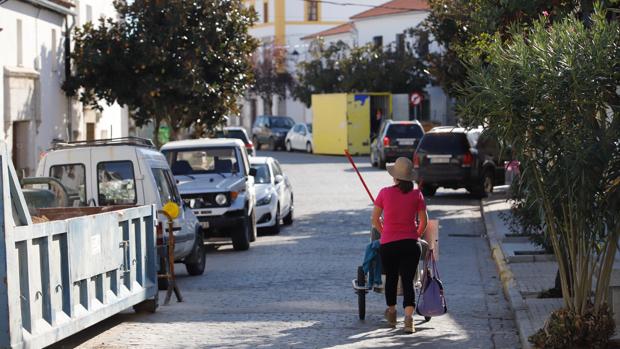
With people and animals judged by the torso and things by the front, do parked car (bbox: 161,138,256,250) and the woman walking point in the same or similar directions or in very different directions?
very different directions

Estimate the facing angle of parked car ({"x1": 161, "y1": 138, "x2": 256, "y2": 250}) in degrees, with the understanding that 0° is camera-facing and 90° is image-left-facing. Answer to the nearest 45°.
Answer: approximately 0°

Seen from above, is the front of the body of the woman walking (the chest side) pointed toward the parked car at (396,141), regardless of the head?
yes

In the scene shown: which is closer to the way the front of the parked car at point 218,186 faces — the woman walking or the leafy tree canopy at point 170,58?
the woman walking

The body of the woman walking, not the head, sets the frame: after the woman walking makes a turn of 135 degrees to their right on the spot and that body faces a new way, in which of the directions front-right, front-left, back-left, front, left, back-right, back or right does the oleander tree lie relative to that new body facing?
front

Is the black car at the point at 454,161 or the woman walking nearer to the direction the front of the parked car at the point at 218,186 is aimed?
the woman walking

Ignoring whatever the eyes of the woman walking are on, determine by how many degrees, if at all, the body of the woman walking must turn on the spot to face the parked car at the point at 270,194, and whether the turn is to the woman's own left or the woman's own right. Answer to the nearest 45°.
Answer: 0° — they already face it

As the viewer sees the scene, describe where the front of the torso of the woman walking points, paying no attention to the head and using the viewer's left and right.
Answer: facing away from the viewer

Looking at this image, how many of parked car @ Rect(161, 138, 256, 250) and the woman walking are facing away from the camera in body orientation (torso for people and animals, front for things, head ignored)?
1

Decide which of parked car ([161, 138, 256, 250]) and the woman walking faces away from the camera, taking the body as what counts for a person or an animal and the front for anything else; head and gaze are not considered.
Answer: the woman walking

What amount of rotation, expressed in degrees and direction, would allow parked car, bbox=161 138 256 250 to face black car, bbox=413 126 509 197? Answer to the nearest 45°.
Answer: approximately 135° to its left

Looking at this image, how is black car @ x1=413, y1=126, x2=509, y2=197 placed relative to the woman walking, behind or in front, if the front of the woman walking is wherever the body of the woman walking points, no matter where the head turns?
in front

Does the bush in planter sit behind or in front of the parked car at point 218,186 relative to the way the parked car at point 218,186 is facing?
in front

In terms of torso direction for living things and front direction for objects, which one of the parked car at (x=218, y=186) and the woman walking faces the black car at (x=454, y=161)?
the woman walking

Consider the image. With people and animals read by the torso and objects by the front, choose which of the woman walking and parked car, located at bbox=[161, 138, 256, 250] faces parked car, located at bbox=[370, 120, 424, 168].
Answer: the woman walking
